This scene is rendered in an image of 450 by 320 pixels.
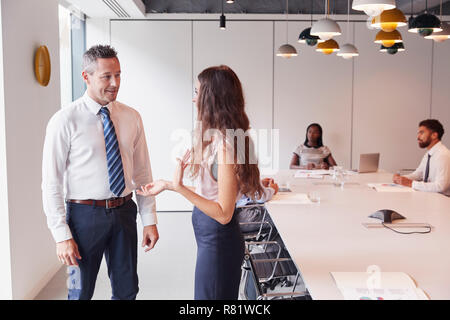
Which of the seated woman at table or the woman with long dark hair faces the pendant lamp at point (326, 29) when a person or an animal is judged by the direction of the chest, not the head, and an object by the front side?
the seated woman at table

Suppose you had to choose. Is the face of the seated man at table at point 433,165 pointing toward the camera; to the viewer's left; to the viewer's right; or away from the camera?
to the viewer's left

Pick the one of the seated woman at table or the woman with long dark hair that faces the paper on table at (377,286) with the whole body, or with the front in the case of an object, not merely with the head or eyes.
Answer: the seated woman at table

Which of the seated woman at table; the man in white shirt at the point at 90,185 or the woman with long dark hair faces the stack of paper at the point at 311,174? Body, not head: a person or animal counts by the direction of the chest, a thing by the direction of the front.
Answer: the seated woman at table

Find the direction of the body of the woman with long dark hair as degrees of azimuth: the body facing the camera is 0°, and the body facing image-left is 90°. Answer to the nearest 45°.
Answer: approximately 90°

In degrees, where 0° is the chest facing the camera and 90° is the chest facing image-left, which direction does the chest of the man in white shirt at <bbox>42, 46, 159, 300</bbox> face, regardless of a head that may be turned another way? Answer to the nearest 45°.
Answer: approximately 315°

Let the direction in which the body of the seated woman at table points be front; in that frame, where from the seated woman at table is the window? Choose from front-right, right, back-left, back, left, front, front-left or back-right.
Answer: right

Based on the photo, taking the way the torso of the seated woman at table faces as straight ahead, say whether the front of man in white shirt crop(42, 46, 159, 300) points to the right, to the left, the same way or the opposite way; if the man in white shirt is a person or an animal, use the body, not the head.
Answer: to the left

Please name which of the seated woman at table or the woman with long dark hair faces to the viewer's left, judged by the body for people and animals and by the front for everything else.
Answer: the woman with long dark hair

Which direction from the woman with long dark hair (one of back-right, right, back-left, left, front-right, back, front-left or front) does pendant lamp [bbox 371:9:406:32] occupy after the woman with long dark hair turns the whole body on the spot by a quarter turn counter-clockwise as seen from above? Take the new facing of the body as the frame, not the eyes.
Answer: back-left

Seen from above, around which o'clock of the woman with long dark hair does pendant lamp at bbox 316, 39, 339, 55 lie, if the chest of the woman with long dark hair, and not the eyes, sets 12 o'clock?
The pendant lamp is roughly at 4 o'clock from the woman with long dark hair.

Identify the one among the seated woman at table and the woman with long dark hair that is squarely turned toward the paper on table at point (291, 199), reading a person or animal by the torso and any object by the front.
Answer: the seated woman at table

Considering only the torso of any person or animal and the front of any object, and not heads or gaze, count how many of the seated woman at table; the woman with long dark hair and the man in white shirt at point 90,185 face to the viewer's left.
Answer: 1

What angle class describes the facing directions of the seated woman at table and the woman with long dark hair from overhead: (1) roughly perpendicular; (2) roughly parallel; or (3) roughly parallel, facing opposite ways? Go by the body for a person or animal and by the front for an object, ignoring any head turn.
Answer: roughly perpendicular

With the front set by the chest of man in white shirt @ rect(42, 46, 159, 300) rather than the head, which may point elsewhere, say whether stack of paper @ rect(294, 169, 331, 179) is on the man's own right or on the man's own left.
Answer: on the man's own left
